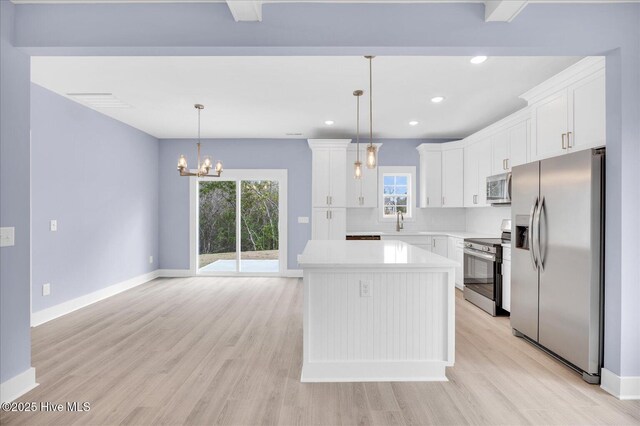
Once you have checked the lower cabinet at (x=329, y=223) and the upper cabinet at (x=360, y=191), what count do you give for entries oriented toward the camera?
2

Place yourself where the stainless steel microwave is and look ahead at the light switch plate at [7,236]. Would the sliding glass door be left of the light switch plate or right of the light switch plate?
right

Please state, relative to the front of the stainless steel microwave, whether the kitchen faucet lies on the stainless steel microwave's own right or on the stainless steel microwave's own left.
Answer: on the stainless steel microwave's own right

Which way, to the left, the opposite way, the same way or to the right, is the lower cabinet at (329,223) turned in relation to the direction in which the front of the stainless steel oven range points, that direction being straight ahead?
to the left

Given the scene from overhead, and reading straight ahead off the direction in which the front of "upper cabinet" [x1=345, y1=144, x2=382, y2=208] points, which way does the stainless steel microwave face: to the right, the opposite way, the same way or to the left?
to the right

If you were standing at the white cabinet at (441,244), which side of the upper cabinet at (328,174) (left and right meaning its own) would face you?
left

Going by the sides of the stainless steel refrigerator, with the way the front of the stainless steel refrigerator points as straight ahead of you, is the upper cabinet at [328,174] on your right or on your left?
on your right

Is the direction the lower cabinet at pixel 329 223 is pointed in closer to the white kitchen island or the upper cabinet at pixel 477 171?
the white kitchen island

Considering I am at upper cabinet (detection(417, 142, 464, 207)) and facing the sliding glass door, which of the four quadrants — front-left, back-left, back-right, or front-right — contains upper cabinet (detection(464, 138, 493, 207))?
back-left

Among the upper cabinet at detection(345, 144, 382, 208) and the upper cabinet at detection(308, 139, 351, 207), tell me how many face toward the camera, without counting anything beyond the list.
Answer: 2

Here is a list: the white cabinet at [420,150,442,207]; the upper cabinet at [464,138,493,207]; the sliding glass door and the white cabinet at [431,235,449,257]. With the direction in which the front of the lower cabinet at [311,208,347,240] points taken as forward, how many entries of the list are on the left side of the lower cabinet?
3

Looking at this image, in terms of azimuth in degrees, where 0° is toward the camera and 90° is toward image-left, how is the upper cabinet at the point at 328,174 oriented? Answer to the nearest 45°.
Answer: approximately 0°

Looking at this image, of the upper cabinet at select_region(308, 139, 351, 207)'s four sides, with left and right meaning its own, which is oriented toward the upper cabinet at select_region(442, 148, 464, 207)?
left
